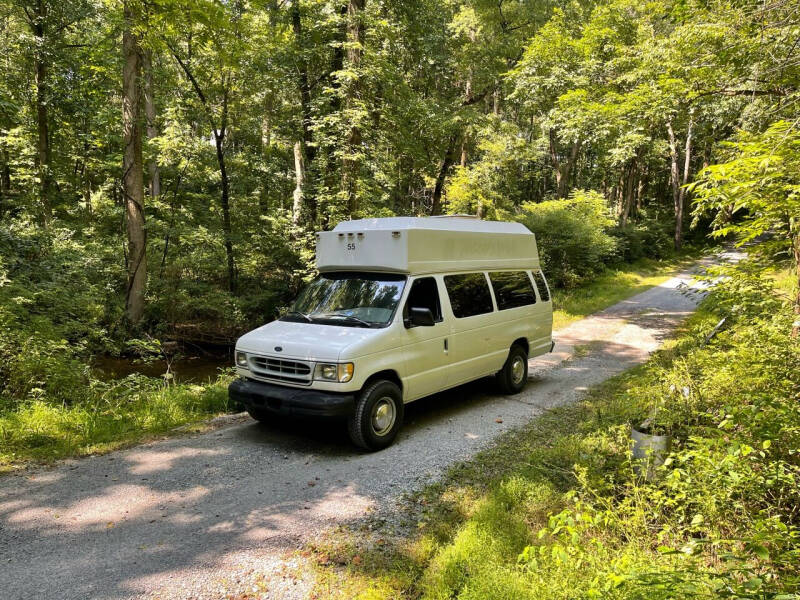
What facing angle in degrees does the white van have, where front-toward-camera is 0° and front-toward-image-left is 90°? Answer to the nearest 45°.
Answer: approximately 45°

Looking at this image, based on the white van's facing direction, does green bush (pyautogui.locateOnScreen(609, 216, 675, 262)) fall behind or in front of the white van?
behind

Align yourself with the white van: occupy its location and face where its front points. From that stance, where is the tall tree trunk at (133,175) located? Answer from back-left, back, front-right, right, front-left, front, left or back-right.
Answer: right

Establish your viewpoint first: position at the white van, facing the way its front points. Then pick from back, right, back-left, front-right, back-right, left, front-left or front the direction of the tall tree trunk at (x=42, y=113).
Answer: right

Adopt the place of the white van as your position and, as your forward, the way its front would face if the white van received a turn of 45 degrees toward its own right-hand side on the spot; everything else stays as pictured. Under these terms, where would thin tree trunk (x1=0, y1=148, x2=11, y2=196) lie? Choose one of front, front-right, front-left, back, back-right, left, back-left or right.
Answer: front-right

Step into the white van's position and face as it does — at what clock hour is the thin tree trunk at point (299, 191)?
The thin tree trunk is roughly at 4 o'clock from the white van.

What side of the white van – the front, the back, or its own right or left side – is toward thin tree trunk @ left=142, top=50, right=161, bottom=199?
right

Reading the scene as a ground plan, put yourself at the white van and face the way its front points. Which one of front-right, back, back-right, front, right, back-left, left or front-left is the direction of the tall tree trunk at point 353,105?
back-right

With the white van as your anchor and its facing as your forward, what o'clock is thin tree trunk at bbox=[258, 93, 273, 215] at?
The thin tree trunk is roughly at 4 o'clock from the white van.
